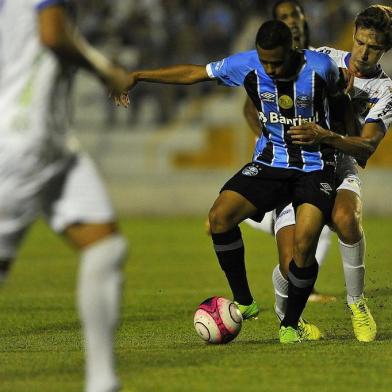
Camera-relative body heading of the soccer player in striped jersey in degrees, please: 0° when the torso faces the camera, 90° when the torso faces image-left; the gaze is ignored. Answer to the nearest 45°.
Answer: approximately 0°
